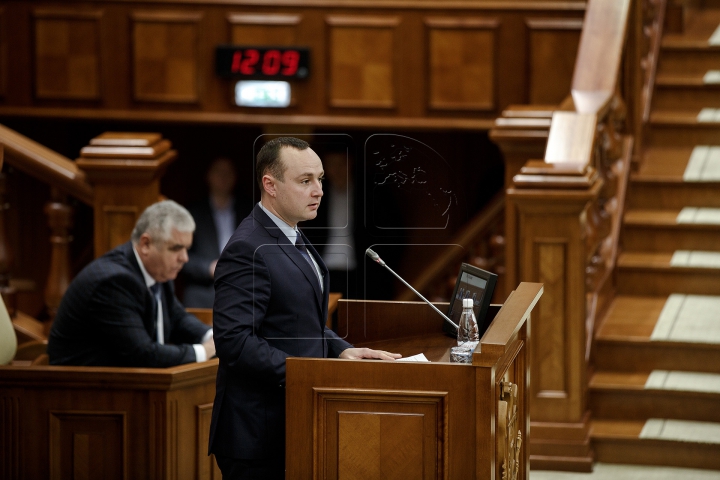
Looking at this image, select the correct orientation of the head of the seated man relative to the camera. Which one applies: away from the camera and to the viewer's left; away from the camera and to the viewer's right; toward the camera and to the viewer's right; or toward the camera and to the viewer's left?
toward the camera and to the viewer's right

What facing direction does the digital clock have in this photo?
toward the camera

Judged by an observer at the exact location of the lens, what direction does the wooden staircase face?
facing the viewer

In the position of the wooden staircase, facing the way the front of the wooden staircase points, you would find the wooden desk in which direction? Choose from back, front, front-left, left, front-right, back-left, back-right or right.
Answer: front-right

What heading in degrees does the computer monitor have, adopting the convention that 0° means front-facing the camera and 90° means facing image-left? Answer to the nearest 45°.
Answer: approximately 45°

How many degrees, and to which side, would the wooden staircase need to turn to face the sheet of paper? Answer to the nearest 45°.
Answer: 0° — it already faces it

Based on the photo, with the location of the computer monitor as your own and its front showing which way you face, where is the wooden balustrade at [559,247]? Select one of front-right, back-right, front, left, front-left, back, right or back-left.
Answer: back-right

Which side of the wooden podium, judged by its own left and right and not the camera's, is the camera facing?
right

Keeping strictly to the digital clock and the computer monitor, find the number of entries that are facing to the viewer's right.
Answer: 0

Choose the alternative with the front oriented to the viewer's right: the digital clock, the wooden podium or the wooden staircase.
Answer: the wooden podium

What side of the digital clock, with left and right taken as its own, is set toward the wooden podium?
front
